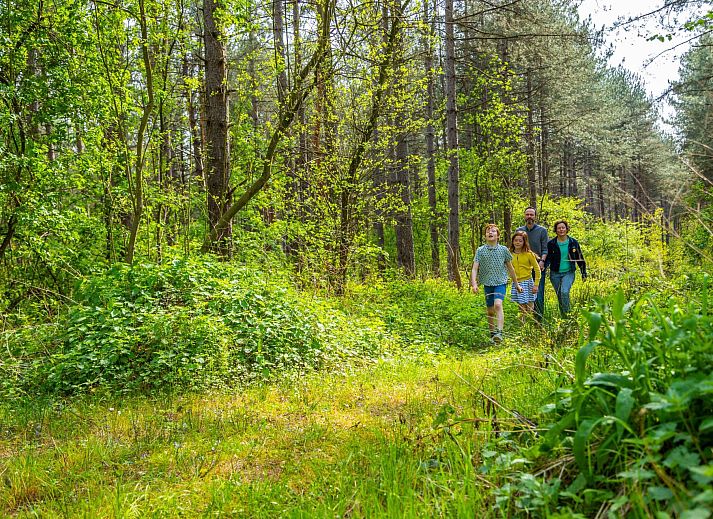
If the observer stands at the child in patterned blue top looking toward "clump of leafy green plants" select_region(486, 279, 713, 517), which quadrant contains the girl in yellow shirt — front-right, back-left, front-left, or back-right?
back-left

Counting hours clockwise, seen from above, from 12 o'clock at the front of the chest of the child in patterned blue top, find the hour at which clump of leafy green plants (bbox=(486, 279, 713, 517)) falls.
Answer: The clump of leafy green plants is roughly at 12 o'clock from the child in patterned blue top.

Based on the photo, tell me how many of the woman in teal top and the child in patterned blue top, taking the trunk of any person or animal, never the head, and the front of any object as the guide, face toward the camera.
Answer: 2

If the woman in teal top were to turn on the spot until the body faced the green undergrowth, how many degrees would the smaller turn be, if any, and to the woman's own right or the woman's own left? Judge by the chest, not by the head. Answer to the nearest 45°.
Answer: approximately 45° to the woman's own right

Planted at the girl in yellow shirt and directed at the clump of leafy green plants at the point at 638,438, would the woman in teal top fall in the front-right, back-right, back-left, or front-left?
back-left

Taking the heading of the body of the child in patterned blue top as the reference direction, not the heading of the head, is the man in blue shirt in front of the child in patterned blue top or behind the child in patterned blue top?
behind

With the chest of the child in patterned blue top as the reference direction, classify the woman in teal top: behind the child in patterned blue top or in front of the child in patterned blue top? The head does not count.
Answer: behind

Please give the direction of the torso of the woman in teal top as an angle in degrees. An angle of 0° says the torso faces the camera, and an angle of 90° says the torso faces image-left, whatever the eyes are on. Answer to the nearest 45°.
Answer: approximately 0°

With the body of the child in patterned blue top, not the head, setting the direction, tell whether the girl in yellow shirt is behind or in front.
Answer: behind
